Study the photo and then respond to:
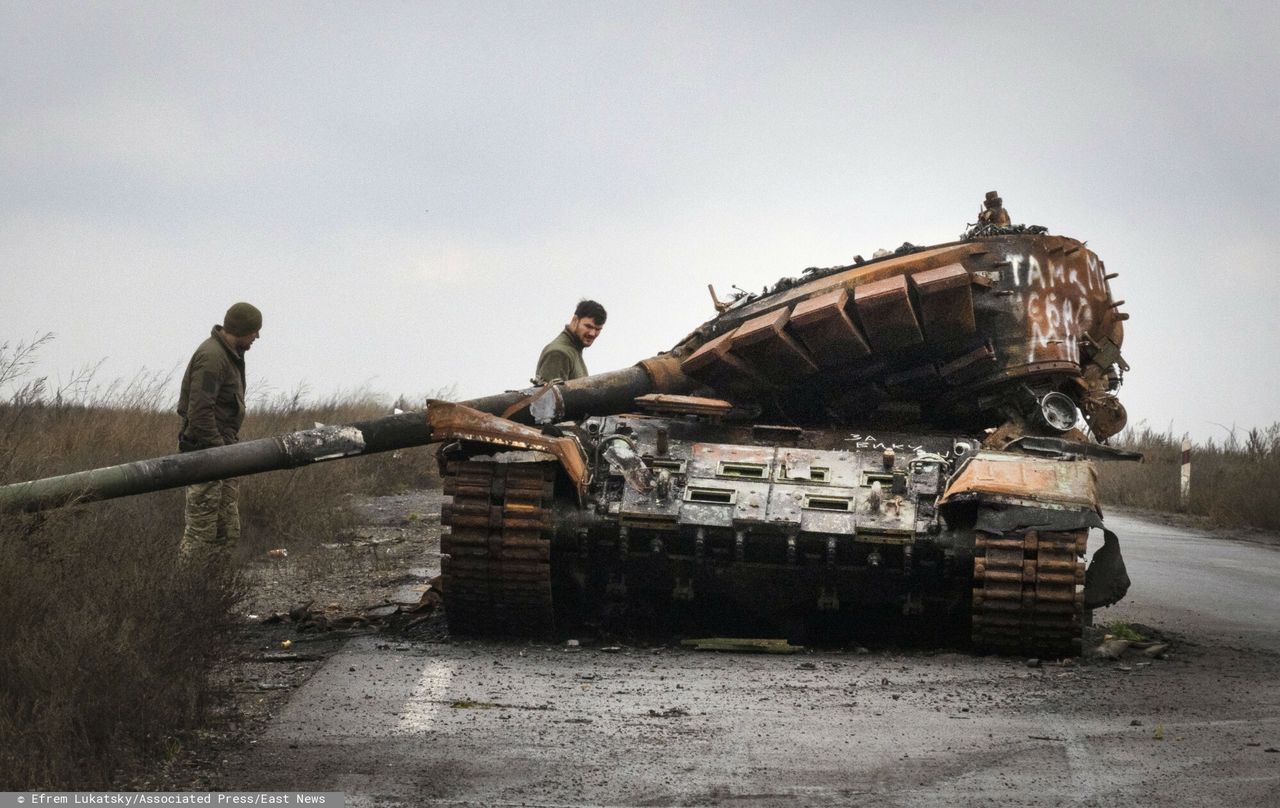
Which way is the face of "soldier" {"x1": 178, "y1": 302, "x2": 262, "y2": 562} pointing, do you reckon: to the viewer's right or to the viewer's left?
to the viewer's right

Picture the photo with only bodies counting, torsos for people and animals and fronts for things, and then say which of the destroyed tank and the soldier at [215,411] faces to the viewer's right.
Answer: the soldier

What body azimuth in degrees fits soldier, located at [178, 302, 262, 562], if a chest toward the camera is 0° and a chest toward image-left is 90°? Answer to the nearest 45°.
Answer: approximately 270°

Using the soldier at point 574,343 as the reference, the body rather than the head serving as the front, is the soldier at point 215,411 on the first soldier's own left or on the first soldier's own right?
on the first soldier's own right
